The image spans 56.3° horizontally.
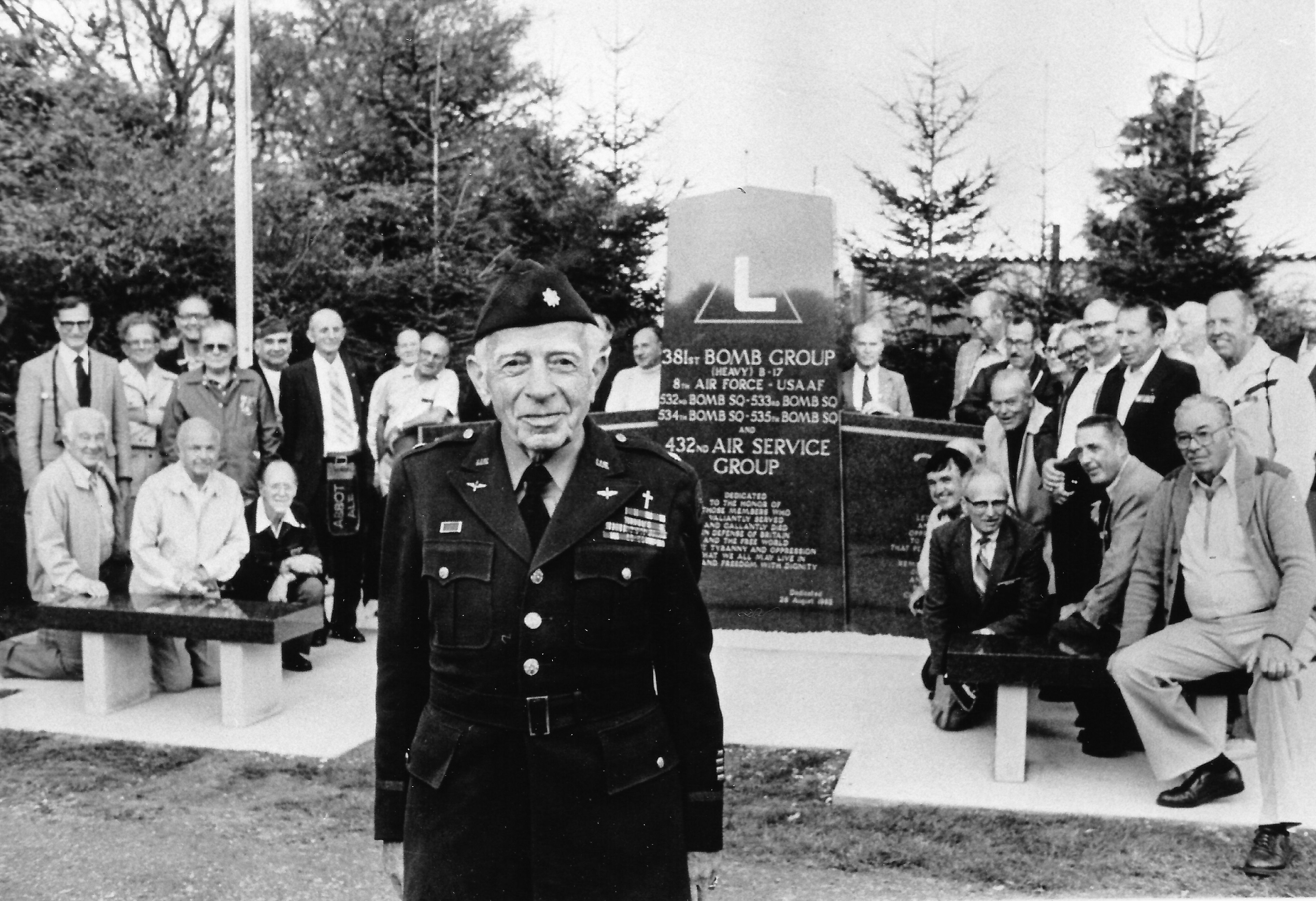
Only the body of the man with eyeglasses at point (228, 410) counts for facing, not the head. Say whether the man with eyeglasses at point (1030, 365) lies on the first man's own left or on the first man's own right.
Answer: on the first man's own left

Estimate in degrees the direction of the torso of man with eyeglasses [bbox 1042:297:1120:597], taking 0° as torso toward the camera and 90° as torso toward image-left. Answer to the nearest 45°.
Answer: approximately 45°

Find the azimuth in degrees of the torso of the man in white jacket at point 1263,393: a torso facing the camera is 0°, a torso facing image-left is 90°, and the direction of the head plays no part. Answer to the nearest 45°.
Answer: approximately 45°

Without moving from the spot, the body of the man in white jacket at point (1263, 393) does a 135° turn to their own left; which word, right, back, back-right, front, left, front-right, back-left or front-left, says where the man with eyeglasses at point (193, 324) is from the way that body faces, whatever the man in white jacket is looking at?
back

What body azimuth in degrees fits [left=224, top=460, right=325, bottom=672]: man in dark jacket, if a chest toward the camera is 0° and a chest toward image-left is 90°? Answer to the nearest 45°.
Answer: approximately 0°

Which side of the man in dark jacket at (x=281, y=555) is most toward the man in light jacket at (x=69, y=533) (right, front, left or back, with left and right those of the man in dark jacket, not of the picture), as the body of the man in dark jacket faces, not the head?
right

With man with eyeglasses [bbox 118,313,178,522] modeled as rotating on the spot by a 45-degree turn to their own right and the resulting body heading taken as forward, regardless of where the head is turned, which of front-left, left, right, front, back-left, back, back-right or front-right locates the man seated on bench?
left

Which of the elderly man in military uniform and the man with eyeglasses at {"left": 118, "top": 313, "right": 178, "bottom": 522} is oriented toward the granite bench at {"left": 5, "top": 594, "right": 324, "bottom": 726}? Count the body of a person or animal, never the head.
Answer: the man with eyeglasses
